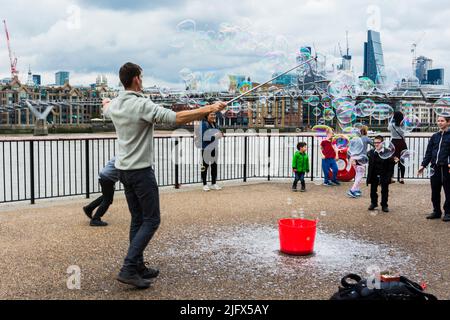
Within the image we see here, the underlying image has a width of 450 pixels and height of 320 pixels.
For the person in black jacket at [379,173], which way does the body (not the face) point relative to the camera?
toward the camera

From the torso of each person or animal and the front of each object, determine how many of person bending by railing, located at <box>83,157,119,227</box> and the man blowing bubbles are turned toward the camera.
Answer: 0

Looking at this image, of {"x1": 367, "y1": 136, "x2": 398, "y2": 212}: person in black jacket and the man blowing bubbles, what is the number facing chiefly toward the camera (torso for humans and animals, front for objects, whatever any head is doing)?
1

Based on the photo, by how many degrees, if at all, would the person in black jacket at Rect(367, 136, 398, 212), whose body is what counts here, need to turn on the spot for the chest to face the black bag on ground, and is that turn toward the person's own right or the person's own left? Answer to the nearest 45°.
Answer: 0° — they already face it

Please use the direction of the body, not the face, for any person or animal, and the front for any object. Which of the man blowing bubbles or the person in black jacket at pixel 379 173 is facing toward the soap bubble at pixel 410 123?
the man blowing bubbles

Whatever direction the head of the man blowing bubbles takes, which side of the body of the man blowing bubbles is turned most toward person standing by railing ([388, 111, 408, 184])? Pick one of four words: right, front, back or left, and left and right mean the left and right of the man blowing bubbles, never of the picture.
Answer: front

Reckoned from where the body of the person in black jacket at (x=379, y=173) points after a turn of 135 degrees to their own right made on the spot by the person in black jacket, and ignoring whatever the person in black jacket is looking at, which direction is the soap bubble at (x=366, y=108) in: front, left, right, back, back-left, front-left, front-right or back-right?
front-right
